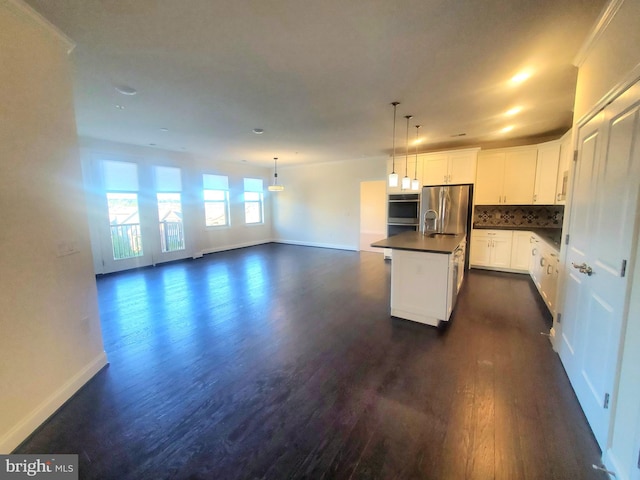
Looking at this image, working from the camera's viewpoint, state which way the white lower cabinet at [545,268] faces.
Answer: facing to the left of the viewer

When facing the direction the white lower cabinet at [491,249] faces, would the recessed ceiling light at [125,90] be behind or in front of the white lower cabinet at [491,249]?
in front

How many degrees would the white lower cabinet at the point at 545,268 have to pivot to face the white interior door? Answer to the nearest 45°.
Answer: approximately 90° to its left

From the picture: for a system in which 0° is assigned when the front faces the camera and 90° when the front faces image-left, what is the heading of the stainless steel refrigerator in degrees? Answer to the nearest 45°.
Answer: approximately 0°

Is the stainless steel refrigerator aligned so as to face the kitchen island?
yes

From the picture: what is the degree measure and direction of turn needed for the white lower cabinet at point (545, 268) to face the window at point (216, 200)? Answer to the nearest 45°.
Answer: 0° — it already faces it

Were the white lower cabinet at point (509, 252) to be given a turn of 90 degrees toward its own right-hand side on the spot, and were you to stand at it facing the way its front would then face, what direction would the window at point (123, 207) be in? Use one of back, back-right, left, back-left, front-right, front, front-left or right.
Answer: front-left

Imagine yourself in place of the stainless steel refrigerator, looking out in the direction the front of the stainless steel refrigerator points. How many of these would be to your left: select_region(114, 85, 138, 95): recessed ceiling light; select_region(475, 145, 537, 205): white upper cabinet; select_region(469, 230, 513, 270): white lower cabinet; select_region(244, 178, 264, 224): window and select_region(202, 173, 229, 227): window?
2

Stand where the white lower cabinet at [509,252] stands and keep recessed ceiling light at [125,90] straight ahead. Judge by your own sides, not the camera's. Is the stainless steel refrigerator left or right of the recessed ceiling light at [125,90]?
right
